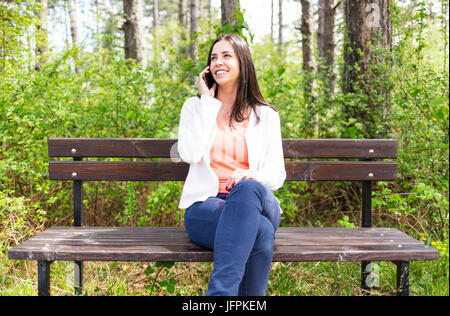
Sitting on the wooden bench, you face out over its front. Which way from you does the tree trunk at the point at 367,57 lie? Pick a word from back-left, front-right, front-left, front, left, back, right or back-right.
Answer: back-left

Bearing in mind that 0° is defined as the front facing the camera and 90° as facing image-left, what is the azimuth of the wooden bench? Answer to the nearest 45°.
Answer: approximately 0°

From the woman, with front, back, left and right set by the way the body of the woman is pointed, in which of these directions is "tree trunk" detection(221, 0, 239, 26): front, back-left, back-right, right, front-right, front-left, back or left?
back

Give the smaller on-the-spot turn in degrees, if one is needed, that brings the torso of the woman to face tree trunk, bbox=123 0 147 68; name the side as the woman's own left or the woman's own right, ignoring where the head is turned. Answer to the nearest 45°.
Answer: approximately 180°

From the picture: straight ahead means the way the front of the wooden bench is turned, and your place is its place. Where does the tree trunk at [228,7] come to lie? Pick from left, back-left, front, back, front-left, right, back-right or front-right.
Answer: back

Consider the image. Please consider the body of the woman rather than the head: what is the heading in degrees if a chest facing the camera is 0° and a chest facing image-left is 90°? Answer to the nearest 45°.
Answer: approximately 0°

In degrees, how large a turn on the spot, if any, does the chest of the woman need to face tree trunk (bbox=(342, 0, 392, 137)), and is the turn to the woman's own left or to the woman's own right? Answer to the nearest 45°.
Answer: approximately 135° to the woman's own left
